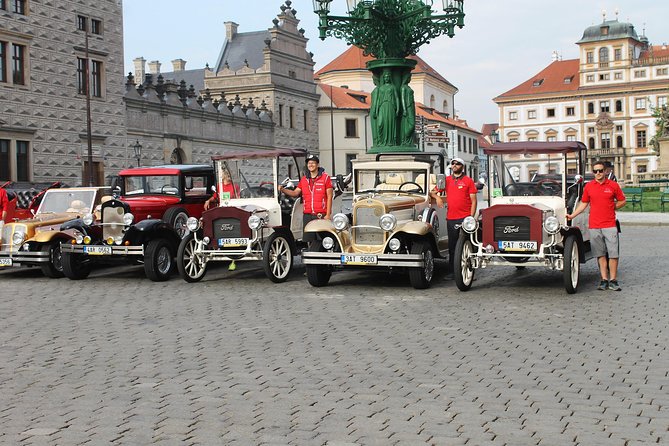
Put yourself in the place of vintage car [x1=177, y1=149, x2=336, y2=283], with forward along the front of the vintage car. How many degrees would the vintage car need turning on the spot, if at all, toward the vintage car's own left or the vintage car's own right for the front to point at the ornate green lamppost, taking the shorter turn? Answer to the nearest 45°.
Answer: approximately 180°

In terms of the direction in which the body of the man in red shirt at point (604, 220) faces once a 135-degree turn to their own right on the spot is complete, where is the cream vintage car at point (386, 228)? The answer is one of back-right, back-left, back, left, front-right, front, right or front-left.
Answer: front-left

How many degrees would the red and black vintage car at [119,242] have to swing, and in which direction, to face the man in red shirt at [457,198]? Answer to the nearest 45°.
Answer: approximately 90° to its left

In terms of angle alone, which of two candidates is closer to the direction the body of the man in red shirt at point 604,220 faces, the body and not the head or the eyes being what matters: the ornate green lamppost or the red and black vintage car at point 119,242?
the red and black vintage car

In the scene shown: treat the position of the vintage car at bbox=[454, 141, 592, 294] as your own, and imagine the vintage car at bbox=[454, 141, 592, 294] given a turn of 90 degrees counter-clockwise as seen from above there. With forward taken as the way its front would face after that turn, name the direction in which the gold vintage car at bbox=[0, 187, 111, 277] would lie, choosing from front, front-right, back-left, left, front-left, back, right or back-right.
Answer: back

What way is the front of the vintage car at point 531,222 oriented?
toward the camera

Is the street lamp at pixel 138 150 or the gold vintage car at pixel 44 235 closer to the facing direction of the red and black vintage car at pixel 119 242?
the gold vintage car

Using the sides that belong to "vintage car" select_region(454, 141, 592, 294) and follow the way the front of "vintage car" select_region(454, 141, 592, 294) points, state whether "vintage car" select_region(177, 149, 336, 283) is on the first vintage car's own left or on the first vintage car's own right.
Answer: on the first vintage car's own right

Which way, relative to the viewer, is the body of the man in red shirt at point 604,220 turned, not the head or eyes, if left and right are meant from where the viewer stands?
facing the viewer

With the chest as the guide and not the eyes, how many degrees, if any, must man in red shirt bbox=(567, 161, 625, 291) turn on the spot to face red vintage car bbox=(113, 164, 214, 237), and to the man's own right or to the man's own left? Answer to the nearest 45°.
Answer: approximately 90° to the man's own right

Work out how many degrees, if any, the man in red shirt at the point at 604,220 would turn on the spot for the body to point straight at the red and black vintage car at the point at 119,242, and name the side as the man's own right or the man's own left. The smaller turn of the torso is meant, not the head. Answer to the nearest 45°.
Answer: approximately 90° to the man's own right

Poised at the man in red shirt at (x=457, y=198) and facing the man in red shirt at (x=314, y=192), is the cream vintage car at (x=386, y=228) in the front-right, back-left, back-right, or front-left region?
front-left

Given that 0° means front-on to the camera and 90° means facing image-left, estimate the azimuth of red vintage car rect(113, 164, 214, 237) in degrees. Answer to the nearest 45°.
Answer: approximately 45°

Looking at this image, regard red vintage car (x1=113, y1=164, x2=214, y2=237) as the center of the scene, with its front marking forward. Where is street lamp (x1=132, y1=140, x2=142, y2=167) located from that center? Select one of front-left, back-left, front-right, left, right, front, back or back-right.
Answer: back-right
